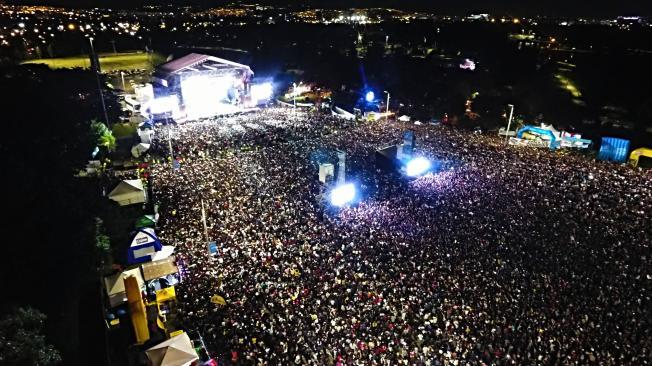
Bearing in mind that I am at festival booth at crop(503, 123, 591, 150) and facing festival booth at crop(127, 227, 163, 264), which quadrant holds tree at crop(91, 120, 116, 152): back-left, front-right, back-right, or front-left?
front-right

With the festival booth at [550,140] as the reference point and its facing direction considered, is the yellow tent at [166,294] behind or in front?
in front

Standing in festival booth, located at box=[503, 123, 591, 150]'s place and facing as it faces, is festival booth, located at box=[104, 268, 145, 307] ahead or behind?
ahead

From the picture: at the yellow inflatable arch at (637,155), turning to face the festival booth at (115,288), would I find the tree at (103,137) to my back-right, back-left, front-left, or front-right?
front-right

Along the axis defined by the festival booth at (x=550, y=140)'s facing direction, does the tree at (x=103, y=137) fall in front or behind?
in front

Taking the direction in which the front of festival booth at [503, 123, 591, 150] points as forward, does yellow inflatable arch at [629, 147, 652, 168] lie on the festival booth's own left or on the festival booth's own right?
on the festival booth's own left

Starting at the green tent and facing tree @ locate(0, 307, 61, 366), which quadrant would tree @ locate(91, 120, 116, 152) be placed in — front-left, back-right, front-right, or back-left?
back-right

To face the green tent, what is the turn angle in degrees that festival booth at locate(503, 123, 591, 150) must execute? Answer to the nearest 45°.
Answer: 0° — it already faces it

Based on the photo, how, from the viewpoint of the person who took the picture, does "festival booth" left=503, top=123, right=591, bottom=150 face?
facing the viewer and to the left of the viewer
